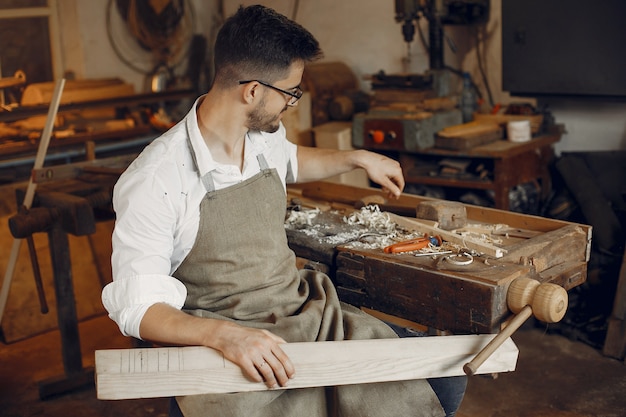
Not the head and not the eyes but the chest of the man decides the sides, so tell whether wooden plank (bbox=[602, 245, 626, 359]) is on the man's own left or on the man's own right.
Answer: on the man's own left

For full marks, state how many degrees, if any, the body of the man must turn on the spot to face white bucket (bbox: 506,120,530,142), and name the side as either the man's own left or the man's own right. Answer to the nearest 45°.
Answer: approximately 90° to the man's own left

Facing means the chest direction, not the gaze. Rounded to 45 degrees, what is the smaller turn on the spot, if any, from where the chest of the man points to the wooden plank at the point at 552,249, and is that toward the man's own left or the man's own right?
approximately 45° to the man's own left

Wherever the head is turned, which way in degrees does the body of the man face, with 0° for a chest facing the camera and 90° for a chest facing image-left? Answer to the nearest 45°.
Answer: approximately 315°

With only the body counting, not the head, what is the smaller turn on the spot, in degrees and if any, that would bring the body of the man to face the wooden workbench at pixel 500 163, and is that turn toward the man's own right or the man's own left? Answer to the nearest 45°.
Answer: approximately 90° to the man's own left

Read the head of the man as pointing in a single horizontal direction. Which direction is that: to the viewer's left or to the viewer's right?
to the viewer's right

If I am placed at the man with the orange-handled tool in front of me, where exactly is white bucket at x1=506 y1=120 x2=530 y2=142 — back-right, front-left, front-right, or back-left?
front-left

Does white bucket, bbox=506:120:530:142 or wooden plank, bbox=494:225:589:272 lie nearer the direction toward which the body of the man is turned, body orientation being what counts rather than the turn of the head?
the wooden plank
